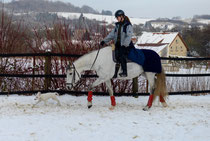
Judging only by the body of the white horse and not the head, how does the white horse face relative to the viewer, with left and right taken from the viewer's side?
facing to the left of the viewer

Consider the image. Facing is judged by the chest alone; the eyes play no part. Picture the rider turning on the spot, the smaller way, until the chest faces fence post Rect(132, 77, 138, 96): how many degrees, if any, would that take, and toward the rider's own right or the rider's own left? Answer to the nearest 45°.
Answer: approximately 135° to the rider's own right

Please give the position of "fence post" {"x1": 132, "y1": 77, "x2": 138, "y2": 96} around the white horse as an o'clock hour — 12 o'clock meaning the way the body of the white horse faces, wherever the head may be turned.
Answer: The fence post is roughly at 4 o'clock from the white horse.
